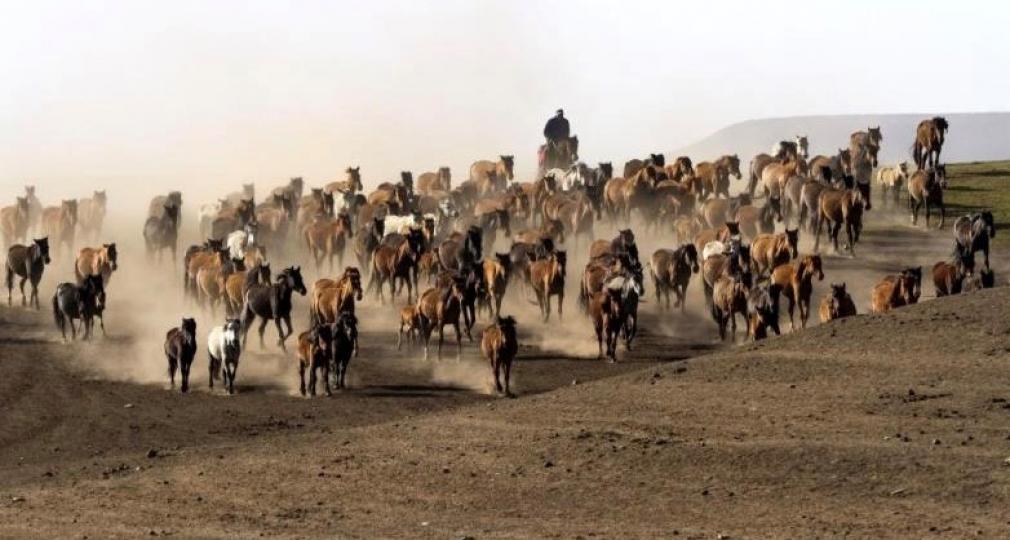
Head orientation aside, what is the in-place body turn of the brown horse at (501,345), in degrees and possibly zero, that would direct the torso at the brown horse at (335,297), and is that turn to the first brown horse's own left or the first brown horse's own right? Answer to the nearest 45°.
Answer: approximately 135° to the first brown horse's own right

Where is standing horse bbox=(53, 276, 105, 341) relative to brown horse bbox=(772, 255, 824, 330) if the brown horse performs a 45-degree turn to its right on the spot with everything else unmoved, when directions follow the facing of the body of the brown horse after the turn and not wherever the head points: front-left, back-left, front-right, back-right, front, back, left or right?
right

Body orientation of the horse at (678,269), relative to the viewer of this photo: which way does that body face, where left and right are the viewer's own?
facing the viewer and to the right of the viewer

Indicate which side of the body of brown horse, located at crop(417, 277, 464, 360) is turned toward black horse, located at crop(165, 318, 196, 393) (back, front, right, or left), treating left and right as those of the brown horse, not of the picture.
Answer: right

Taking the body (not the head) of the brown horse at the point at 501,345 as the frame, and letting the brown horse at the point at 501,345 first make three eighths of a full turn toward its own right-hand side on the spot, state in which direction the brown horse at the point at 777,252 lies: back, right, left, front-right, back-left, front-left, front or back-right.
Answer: right
